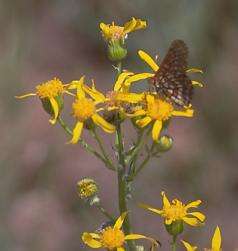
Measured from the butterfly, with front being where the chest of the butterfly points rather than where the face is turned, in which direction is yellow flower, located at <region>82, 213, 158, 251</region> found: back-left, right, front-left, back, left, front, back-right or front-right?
front

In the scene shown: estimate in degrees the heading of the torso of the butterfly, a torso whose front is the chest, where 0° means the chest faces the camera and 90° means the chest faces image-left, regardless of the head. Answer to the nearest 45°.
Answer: approximately 90°

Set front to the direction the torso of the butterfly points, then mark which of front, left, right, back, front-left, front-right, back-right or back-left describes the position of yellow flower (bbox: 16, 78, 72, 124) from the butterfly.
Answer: front
